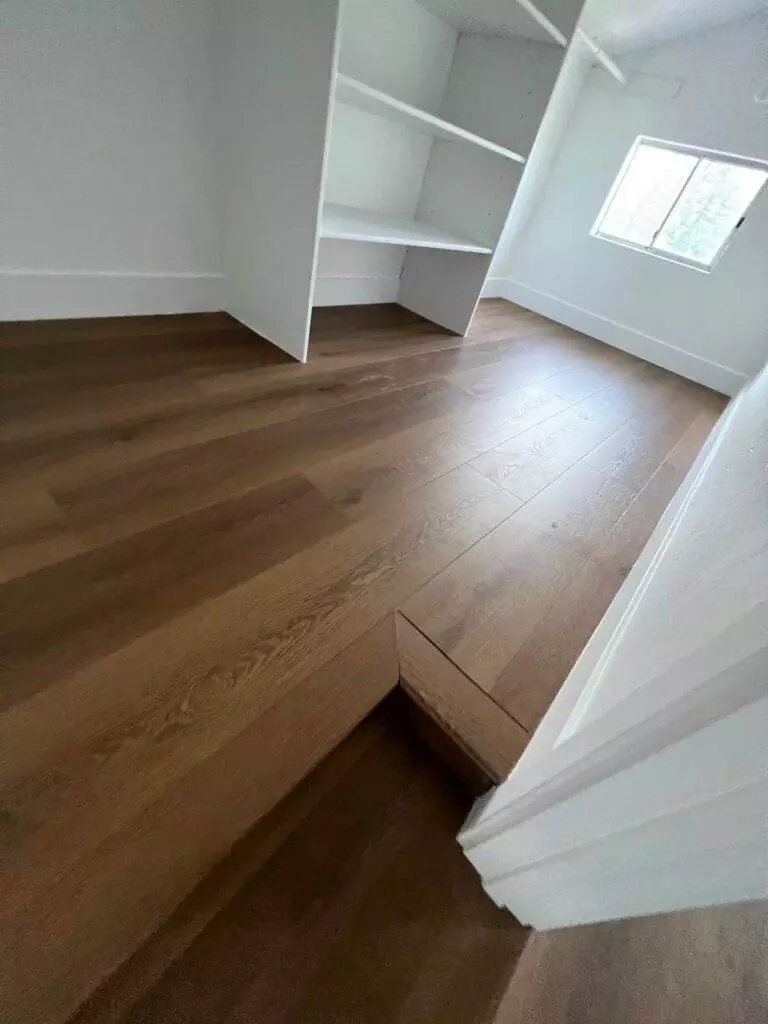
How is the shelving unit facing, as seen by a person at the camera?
facing the viewer and to the right of the viewer
